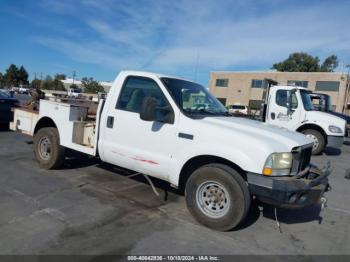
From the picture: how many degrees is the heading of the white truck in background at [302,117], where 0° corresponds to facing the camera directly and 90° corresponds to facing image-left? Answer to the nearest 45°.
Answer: approximately 270°

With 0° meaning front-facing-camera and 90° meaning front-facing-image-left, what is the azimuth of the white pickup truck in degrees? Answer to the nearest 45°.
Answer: approximately 315°

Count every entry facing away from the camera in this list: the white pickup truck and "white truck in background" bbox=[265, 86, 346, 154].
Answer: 0

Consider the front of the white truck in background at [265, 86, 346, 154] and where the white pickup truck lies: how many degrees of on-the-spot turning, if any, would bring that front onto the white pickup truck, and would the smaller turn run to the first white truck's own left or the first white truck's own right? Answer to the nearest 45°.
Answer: approximately 90° to the first white truck's own right

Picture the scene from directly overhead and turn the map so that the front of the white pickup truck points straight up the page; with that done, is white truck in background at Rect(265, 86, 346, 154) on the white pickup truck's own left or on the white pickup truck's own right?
on the white pickup truck's own left
